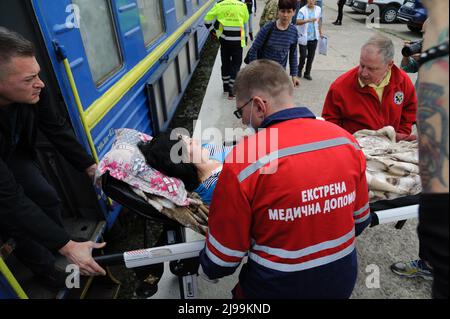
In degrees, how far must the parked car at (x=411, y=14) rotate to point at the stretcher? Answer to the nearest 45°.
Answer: approximately 45° to its left

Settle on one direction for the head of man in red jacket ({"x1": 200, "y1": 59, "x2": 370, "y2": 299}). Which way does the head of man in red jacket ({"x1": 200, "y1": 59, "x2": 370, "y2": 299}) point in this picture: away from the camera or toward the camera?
away from the camera

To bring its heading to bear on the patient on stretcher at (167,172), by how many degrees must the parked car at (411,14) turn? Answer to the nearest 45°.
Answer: approximately 45° to its left
